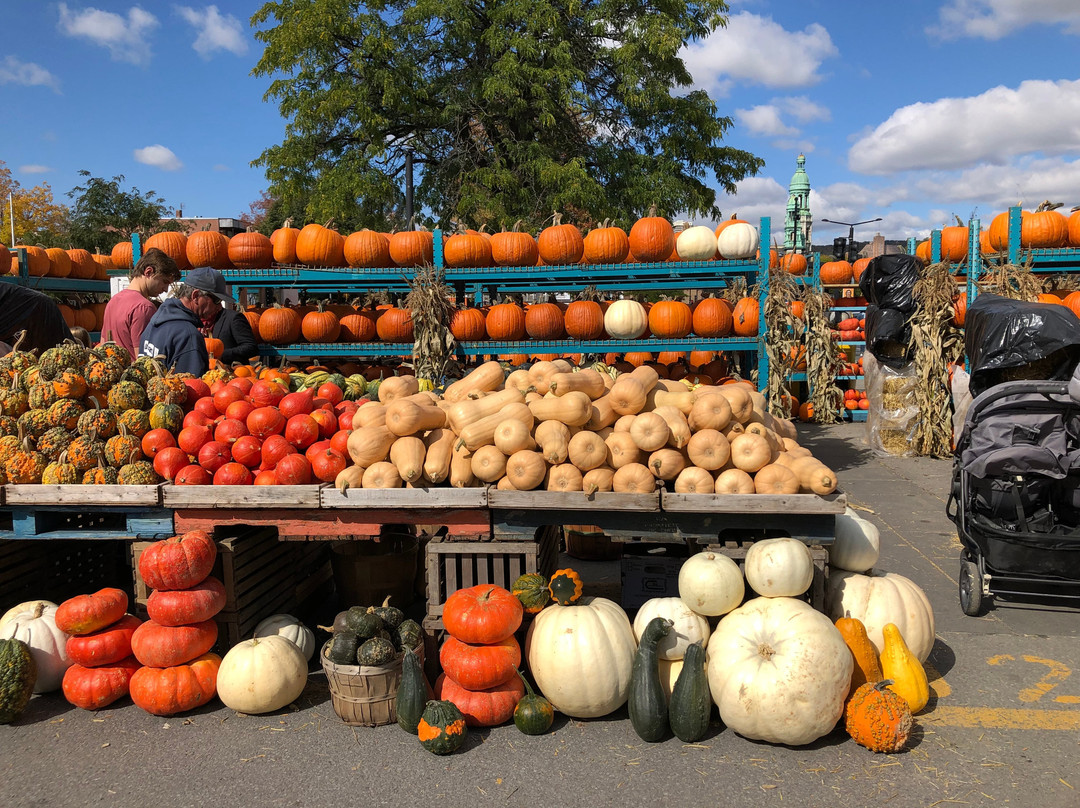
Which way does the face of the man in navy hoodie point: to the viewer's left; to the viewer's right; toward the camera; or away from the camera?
to the viewer's right

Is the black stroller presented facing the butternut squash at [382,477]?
no

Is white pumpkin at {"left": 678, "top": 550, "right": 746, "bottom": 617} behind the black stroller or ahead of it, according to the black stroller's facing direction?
behind

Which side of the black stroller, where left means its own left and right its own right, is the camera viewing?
back

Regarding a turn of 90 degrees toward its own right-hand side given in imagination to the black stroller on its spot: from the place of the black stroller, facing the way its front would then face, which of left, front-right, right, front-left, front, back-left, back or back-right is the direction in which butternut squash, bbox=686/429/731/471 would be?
back-right

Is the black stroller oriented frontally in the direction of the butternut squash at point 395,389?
no

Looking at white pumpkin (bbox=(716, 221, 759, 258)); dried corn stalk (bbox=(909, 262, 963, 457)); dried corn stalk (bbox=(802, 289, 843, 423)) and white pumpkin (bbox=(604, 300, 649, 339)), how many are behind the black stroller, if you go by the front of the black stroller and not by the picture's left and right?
0

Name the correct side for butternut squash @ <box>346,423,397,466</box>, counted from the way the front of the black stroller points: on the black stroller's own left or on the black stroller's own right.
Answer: on the black stroller's own left

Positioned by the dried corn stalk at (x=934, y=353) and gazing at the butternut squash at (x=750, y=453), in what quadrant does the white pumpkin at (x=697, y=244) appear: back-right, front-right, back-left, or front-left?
front-right

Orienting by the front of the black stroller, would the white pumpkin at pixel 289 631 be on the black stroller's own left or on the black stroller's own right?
on the black stroller's own left

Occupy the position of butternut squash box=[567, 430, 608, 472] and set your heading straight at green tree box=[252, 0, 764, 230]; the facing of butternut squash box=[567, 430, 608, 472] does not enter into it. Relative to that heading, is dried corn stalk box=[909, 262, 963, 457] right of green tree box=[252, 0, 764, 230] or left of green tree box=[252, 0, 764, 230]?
right
